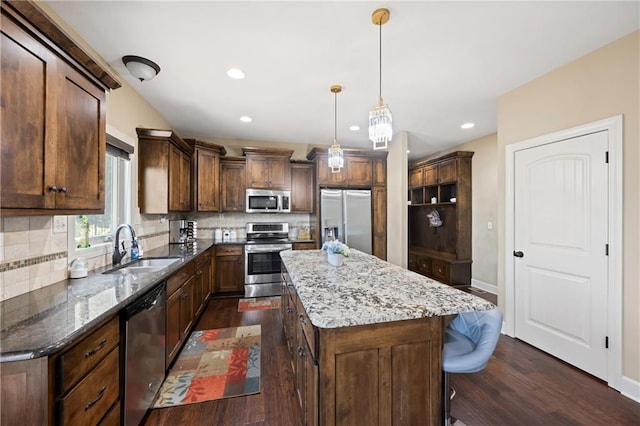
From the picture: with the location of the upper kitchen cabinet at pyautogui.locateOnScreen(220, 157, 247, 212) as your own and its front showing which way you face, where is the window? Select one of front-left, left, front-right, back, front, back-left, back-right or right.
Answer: front-right

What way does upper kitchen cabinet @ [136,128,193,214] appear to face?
to the viewer's right

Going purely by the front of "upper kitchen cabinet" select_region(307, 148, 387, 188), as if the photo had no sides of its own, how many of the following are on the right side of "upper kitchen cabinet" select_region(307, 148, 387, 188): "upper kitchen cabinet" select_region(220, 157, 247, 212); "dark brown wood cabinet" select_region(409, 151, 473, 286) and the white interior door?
1

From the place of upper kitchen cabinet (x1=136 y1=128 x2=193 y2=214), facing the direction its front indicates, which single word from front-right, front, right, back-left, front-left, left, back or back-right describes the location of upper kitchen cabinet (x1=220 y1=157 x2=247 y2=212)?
front-left

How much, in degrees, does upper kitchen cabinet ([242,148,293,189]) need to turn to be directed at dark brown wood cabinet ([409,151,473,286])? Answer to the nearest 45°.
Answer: approximately 90° to its left

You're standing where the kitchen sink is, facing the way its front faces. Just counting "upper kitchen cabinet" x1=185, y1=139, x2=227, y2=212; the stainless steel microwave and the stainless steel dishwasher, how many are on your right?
1

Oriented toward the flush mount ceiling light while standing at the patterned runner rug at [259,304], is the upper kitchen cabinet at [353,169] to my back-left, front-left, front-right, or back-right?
back-left

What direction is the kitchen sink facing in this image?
to the viewer's right

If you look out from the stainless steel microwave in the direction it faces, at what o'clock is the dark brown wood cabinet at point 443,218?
The dark brown wood cabinet is roughly at 9 o'clock from the stainless steel microwave.

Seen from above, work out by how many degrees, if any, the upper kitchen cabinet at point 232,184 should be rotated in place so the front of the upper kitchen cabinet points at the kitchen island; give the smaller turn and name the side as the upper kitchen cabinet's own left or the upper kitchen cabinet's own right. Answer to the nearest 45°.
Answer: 0° — it already faces it

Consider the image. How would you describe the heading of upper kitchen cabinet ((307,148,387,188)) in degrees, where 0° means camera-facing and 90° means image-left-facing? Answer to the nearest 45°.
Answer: approximately 0°

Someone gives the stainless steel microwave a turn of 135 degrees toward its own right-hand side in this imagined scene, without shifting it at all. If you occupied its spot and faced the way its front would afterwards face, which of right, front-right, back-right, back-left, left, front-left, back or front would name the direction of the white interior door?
back

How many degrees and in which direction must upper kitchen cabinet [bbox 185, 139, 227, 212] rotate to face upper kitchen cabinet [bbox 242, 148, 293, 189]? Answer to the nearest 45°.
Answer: approximately 45° to its left

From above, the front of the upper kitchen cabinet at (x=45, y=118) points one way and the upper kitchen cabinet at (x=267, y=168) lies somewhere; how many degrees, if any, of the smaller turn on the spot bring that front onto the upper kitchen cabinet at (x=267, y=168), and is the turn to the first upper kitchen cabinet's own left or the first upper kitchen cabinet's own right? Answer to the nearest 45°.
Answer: approximately 90° to the first upper kitchen cabinet's own left

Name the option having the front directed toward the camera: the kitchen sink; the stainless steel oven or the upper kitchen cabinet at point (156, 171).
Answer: the stainless steel oven

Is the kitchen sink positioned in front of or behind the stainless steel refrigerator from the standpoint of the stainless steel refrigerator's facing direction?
in front
